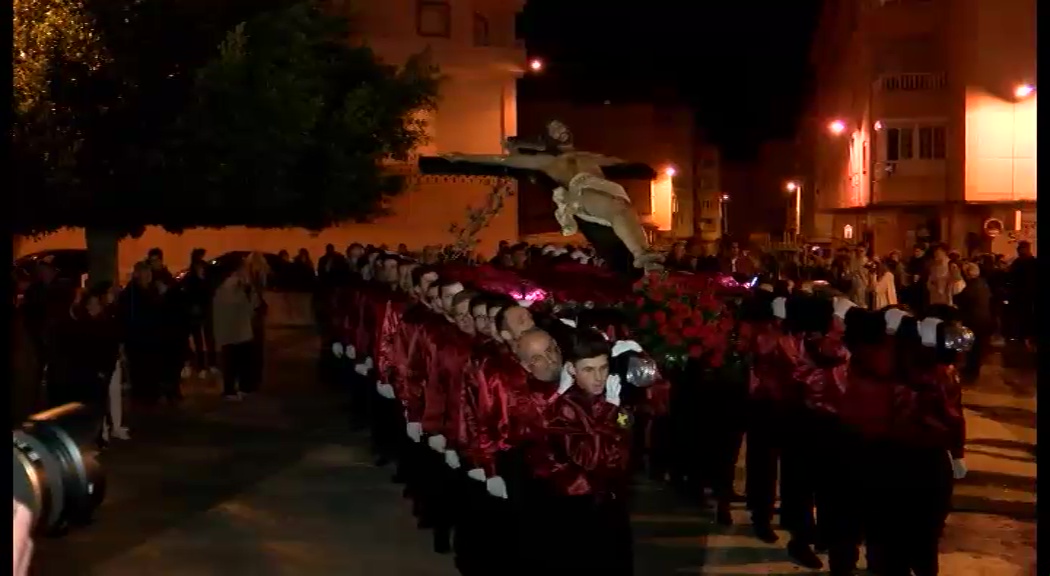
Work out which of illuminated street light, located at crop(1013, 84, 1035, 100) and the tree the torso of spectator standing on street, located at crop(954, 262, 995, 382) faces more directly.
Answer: the tree

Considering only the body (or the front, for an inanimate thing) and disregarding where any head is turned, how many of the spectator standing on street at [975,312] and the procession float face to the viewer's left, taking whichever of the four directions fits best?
1

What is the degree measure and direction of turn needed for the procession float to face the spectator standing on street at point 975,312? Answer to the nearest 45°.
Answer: approximately 90° to its left

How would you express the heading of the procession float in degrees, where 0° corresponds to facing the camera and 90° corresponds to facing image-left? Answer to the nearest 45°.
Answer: approximately 315°

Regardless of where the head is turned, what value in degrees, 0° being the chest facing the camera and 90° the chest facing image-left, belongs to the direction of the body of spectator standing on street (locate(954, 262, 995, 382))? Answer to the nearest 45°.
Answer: approximately 90°
